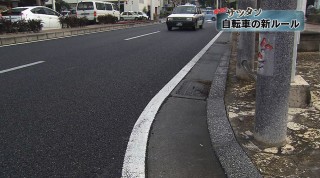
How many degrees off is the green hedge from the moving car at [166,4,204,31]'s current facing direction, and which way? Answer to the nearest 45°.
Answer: approximately 45° to its right

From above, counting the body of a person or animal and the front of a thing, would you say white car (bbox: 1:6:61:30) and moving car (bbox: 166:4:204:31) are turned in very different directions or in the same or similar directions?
very different directions

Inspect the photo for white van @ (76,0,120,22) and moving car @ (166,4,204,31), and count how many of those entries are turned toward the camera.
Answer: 1

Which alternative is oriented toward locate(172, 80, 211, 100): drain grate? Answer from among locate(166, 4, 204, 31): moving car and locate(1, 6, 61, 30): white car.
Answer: the moving car

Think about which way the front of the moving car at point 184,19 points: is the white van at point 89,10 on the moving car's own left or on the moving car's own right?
on the moving car's own right

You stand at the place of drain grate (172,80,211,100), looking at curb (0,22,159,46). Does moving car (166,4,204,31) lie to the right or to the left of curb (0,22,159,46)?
right
